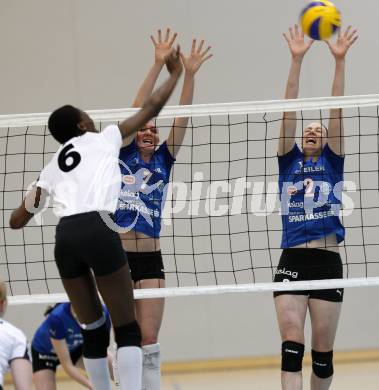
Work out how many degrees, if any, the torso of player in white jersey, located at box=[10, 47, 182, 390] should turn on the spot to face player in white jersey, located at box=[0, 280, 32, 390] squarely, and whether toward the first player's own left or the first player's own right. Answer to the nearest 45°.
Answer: approximately 180°

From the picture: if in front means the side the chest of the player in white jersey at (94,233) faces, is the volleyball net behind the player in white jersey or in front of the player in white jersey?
in front

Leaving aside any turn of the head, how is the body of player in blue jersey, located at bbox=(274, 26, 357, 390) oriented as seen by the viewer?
toward the camera

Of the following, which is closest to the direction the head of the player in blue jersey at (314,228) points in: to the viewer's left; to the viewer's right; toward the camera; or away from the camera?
toward the camera

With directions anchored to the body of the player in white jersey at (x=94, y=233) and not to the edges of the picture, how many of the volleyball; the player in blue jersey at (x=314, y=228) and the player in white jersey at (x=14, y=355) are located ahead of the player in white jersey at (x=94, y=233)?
2

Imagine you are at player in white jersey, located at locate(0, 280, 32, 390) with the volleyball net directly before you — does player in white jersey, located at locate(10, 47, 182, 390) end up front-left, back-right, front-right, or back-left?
front-right

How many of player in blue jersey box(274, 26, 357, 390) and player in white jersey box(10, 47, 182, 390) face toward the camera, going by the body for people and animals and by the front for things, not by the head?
1

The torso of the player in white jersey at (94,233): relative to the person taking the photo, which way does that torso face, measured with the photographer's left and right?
facing away from the viewer and to the right of the viewer

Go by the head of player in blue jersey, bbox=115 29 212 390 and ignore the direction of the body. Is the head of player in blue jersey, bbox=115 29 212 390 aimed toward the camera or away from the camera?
toward the camera

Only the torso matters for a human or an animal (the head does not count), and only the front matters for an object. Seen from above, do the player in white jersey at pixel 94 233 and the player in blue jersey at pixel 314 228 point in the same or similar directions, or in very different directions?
very different directions

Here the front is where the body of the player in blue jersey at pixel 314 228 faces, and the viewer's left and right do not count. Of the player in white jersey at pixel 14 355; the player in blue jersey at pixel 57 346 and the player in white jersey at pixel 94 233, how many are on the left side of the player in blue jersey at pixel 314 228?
0

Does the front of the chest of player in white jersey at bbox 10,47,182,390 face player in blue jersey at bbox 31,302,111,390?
no

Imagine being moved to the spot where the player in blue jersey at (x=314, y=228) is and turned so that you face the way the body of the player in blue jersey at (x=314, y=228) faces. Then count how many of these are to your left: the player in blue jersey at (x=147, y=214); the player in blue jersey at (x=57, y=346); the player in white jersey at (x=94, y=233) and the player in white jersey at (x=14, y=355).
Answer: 0

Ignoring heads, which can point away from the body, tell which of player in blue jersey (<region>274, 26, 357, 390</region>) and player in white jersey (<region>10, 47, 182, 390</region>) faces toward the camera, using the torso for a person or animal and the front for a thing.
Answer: the player in blue jersey

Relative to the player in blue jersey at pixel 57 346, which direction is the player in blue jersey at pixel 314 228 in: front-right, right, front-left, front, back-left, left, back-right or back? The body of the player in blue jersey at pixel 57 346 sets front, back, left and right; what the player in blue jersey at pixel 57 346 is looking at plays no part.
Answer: front

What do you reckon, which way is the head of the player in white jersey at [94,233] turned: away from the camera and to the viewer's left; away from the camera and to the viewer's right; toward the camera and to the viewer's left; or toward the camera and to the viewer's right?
away from the camera and to the viewer's right
